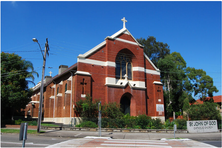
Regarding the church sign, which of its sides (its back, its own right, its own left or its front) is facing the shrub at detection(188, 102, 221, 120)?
back

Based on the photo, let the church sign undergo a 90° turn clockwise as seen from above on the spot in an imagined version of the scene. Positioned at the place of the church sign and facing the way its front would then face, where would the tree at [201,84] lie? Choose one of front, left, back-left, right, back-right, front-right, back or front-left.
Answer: right

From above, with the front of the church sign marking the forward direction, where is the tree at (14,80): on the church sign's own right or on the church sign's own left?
on the church sign's own right

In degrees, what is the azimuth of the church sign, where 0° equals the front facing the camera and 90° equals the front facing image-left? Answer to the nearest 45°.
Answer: approximately 0°

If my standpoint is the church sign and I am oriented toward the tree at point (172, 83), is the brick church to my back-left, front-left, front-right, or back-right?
front-left

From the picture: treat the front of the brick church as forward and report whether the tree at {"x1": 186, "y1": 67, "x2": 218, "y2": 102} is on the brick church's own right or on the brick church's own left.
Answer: on the brick church's own left

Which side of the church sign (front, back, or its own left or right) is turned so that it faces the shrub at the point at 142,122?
right

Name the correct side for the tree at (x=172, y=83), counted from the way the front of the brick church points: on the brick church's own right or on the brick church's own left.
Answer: on the brick church's own left

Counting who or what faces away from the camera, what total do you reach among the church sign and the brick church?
0

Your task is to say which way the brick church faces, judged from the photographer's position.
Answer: facing the viewer and to the right of the viewer
